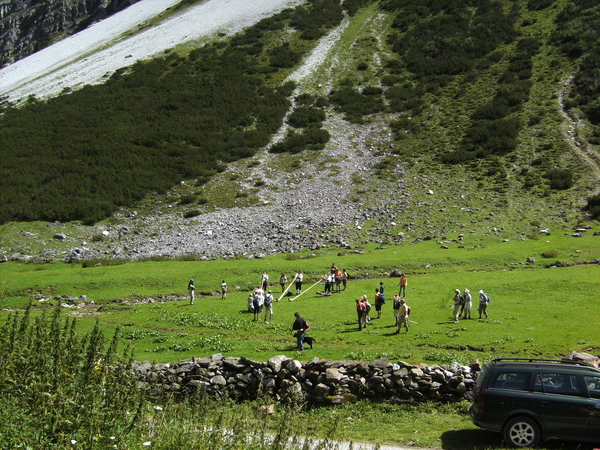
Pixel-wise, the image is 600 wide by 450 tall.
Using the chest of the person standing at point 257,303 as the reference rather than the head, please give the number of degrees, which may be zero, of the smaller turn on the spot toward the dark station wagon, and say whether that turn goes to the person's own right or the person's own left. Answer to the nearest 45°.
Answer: approximately 135° to the person's own right

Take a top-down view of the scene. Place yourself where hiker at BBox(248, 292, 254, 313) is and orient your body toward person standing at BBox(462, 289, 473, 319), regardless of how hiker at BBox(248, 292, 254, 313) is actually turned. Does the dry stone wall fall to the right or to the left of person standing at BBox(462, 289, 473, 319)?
right

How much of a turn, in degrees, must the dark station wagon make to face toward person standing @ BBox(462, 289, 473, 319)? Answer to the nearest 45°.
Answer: approximately 90° to its left

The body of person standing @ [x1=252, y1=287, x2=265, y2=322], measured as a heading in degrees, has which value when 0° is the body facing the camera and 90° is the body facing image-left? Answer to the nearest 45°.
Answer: approximately 225°

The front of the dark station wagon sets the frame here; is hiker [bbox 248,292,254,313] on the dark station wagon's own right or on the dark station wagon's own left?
on the dark station wagon's own left

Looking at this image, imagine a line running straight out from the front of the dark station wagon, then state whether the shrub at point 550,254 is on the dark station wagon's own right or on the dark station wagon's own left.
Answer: on the dark station wagon's own left

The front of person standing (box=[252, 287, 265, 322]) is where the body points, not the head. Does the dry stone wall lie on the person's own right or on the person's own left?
on the person's own right

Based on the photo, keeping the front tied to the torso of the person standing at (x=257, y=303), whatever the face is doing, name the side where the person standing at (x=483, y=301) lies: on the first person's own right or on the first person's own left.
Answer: on the first person's own right

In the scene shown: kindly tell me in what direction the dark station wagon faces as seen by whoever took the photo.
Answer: facing to the right of the viewer
